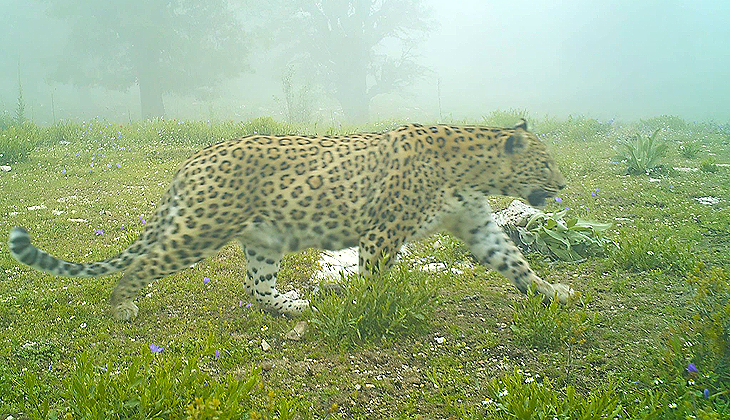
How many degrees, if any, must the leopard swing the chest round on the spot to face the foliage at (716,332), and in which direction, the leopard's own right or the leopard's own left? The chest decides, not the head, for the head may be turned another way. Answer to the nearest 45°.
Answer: approximately 45° to the leopard's own right

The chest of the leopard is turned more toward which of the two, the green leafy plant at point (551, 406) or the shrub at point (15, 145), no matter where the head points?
the green leafy plant

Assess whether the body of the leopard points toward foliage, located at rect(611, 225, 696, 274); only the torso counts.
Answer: yes

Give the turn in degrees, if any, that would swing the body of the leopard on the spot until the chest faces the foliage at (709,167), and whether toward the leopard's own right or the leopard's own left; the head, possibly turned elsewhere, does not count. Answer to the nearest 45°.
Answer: approximately 45° to the leopard's own left

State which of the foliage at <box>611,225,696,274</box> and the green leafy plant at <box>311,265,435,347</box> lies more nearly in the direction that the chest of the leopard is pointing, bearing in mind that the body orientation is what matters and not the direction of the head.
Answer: the foliage

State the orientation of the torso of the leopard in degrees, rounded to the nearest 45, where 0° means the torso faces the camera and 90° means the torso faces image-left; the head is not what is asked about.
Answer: approximately 270°

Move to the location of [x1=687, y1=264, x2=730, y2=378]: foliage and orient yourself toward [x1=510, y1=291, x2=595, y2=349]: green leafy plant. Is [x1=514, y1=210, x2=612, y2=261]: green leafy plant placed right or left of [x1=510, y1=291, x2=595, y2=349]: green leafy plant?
right

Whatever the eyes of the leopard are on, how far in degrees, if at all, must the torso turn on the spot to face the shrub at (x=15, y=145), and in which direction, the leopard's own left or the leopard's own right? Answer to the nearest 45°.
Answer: approximately 135° to the leopard's own left
